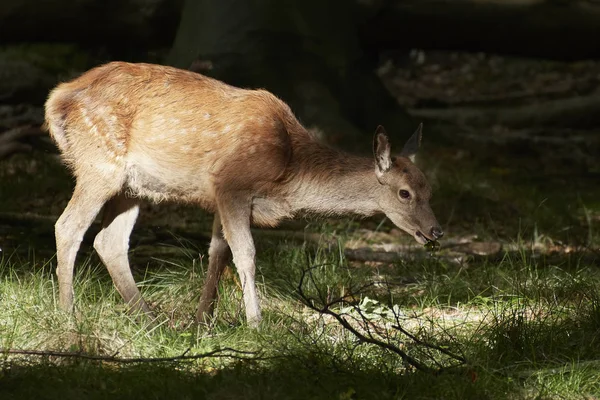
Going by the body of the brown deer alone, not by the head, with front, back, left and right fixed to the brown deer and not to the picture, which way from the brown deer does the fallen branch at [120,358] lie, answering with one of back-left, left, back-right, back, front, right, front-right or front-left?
right

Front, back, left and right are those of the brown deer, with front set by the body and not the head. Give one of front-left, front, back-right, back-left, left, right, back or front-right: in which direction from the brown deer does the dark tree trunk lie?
left

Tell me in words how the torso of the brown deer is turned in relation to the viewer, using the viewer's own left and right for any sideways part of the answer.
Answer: facing to the right of the viewer
